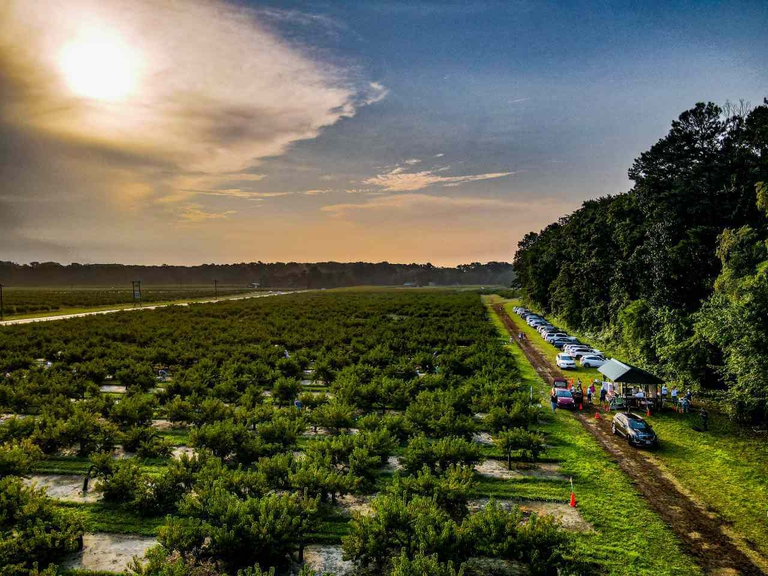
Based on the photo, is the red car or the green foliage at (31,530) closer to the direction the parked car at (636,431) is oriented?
the green foliage

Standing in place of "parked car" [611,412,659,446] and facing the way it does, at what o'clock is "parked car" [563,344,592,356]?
"parked car" [563,344,592,356] is roughly at 7 o'clock from "parked car" [611,412,659,446].

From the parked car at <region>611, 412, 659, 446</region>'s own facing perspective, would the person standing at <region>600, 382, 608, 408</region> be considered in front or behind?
behind

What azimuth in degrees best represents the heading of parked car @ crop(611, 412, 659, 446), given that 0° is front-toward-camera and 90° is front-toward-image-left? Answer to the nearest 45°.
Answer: approximately 315°

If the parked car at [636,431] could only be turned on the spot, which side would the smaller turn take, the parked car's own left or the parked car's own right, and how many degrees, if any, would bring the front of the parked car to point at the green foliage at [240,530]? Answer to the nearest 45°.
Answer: approximately 90° to the parked car's own right

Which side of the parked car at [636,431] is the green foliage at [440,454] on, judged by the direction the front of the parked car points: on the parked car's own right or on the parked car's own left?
on the parked car's own right

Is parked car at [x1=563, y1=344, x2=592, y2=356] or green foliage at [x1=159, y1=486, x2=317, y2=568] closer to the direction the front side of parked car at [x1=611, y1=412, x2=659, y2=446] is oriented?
the green foliage

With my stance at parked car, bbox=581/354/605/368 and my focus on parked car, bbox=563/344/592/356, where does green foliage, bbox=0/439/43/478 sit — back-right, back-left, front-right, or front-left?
back-left

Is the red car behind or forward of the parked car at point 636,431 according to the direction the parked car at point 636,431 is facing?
behind
